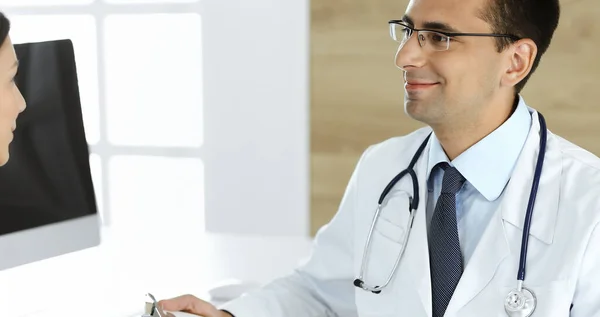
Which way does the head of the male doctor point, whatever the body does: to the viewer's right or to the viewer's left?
to the viewer's left

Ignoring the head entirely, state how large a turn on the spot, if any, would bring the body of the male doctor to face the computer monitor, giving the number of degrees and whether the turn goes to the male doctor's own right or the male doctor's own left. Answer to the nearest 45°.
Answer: approximately 45° to the male doctor's own right

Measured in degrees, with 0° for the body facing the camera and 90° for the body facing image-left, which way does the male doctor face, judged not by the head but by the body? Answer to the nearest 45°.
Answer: approximately 45°

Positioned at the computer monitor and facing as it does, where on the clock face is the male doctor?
The male doctor is roughly at 11 o'clock from the computer monitor.

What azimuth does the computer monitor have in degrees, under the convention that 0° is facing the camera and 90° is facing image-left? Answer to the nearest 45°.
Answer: approximately 315°
